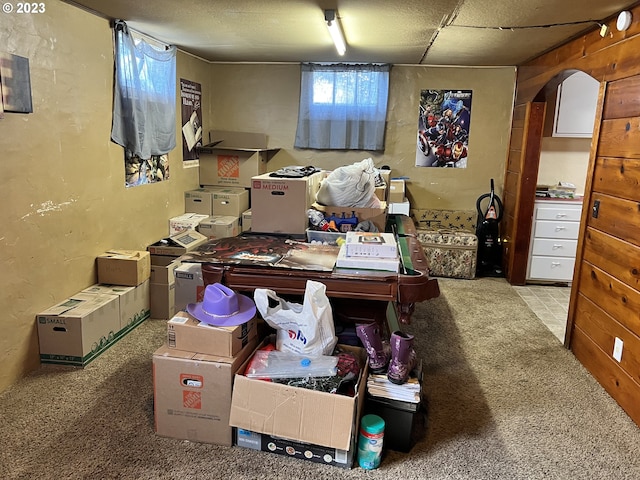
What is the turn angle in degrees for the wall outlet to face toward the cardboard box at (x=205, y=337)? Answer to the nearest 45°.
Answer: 0° — it already faces it

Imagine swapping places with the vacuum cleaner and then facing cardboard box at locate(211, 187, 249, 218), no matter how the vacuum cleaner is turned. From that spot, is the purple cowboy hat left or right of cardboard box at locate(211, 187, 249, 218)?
left

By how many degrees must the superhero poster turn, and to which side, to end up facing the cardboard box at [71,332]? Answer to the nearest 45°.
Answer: approximately 45° to its right

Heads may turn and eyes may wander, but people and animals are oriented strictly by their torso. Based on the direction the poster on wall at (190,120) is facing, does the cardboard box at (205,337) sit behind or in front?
in front

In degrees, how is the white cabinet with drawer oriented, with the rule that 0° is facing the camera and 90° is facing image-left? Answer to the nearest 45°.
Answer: approximately 0°

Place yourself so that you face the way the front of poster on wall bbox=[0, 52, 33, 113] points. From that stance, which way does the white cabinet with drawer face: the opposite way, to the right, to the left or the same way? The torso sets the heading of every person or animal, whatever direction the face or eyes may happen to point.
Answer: to the right

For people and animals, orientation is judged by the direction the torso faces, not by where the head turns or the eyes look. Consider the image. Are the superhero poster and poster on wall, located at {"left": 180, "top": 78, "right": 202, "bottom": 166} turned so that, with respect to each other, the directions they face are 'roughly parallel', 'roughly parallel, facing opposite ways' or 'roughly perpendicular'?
roughly perpendicular

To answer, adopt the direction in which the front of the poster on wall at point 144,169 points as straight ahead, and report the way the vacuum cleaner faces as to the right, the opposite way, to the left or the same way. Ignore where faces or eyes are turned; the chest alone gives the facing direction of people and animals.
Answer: to the right

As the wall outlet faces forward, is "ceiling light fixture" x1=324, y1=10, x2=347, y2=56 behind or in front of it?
in front

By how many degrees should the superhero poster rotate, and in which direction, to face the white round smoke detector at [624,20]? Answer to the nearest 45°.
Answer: approximately 45° to its left

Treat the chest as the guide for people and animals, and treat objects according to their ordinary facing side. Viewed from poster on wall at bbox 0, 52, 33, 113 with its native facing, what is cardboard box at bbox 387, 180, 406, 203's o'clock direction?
The cardboard box is roughly at 10 o'clock from the poster on wall.

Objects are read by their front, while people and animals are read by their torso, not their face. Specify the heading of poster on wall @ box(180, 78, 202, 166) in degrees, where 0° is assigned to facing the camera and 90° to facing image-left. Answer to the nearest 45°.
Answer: approximately 315°
